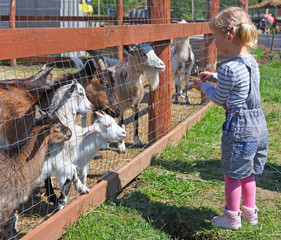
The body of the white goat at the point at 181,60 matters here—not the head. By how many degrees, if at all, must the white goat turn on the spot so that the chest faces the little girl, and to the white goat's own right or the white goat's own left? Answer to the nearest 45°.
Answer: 0° — it already faces them

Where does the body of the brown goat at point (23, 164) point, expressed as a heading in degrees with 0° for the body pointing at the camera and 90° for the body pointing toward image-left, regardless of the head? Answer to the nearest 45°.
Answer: approximately 270°

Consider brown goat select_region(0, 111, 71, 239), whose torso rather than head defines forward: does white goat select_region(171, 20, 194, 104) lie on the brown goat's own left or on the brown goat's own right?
on the brown goat's own left

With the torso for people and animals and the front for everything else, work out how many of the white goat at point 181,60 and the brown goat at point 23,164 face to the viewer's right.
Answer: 1

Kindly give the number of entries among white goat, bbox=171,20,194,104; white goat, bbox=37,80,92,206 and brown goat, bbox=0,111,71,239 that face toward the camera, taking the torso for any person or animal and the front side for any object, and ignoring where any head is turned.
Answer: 1

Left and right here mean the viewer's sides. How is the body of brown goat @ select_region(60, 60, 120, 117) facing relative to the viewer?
facing the viewer and to the right of the viewer

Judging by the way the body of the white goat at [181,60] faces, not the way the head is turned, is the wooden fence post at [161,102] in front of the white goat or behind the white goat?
in front

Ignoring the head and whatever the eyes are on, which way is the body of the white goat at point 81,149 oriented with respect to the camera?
to the viewer's right

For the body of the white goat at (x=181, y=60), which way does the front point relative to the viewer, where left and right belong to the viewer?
facing the viewer

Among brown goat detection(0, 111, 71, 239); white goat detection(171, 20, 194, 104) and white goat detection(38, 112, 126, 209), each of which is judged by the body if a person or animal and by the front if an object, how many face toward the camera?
1

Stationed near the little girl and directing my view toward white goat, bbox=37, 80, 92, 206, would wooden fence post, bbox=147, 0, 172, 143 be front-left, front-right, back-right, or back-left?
front-right

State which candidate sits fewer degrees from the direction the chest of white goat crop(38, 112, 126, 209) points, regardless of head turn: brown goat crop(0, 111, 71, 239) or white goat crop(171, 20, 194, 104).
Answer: the white goat

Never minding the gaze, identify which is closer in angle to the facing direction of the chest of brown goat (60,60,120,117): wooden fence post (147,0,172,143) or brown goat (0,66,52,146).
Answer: the wooden fence post
